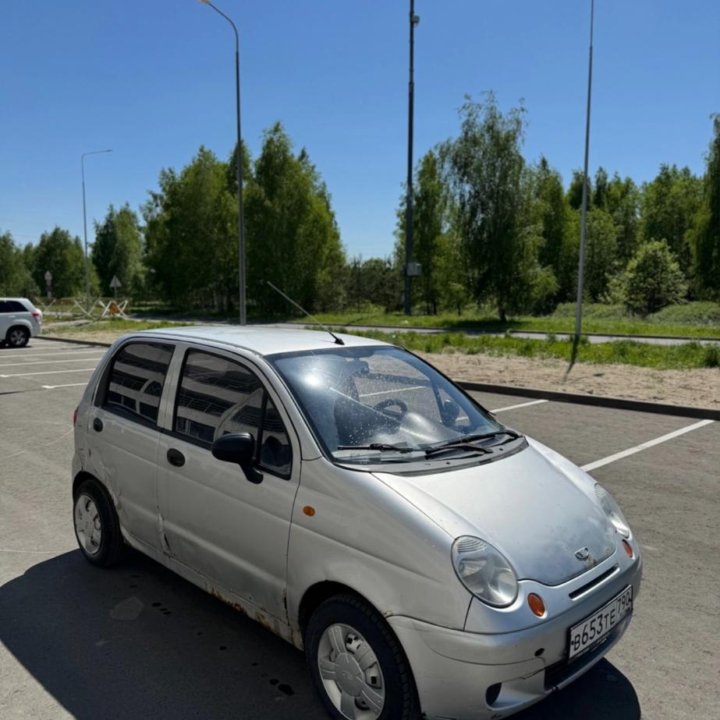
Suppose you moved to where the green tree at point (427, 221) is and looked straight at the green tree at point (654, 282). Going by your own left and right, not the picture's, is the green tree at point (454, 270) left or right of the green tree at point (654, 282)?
right

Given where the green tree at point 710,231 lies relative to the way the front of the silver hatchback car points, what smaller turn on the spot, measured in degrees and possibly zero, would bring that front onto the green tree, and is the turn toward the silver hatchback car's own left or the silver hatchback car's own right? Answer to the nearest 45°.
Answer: approximately 90° to the silver hatchback car's own left

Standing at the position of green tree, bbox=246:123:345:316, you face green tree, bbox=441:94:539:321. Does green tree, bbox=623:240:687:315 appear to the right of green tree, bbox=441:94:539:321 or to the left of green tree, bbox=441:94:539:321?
left

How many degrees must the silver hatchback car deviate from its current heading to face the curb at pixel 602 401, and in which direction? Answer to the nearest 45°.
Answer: approximately 90° to its left

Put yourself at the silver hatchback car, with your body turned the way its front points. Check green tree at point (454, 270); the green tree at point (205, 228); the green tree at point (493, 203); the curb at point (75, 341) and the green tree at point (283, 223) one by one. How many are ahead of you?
0

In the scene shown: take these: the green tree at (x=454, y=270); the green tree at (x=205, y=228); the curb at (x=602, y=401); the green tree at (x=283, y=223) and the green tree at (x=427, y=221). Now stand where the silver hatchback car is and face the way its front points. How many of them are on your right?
0

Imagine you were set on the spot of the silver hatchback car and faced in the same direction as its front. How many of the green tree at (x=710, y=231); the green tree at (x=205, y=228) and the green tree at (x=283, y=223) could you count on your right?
0

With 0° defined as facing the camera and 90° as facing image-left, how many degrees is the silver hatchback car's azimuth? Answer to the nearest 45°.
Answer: approximately 315°

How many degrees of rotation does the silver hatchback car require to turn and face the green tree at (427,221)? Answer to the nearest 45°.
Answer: approximately 135° to its left

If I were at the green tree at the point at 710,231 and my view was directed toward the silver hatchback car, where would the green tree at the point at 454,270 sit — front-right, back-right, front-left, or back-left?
front-right

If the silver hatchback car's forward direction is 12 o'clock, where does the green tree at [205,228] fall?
The green tree is roughly at 7 o'clock from the silver hatchback car.

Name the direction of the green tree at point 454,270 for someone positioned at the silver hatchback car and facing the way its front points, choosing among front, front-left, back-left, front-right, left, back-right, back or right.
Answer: back-left

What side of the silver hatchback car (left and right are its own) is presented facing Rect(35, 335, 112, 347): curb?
back

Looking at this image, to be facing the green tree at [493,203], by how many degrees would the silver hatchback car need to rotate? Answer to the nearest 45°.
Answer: approximately 135° to its left

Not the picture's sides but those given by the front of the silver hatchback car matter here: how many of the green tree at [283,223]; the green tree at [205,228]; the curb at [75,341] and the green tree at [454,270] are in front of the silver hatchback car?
0

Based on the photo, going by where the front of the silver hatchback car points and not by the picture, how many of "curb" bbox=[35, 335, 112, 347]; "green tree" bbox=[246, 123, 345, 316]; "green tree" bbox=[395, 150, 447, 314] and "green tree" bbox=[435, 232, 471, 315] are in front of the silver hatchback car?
0

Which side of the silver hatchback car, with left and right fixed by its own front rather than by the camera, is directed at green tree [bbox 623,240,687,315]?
left
